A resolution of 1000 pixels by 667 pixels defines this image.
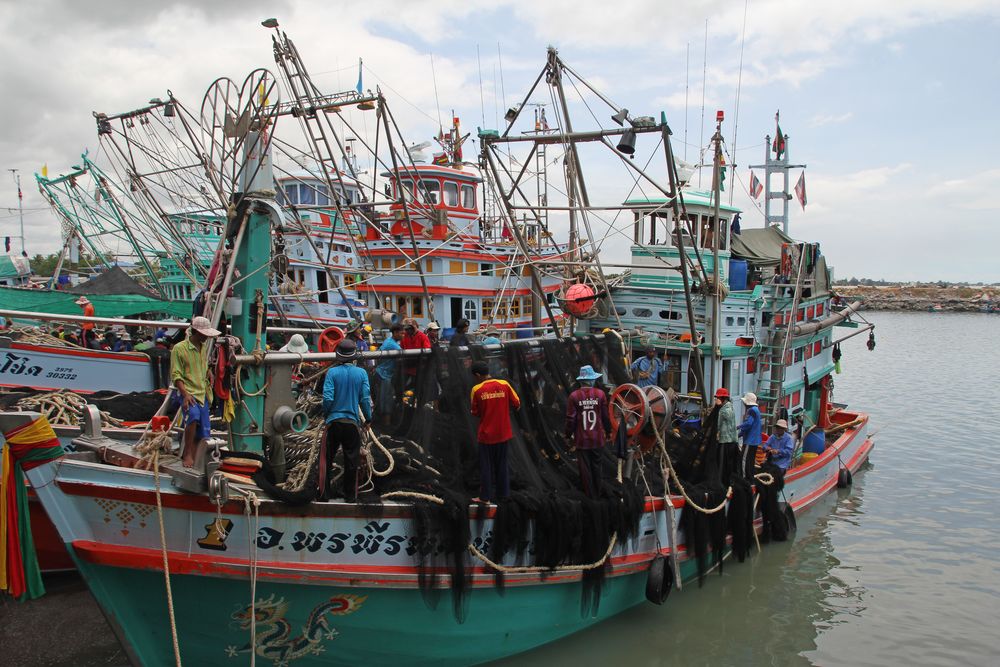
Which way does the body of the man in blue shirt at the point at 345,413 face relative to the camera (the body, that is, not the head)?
away from the camera

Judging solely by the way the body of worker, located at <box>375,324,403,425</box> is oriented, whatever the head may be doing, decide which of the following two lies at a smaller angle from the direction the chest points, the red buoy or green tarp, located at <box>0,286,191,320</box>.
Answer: the red buoy

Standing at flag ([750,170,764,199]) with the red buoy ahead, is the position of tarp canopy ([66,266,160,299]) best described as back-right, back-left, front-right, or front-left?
front-right

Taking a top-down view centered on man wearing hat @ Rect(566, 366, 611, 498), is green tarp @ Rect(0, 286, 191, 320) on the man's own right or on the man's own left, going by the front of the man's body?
on the man's own left

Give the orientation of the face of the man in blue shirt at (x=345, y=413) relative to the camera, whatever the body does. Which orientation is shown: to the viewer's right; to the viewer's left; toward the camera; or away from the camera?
away from the camera

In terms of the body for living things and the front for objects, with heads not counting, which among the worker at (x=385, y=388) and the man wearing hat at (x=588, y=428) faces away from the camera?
the man wearing hat

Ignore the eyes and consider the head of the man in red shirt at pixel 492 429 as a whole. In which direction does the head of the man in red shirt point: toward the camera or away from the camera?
away from the camera

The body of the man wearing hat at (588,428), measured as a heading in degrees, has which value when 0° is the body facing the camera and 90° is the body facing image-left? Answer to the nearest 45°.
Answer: approximately 180°

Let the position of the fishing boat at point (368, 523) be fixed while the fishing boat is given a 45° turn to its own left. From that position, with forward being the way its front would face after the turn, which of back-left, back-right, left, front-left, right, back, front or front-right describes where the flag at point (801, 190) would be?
back-left
